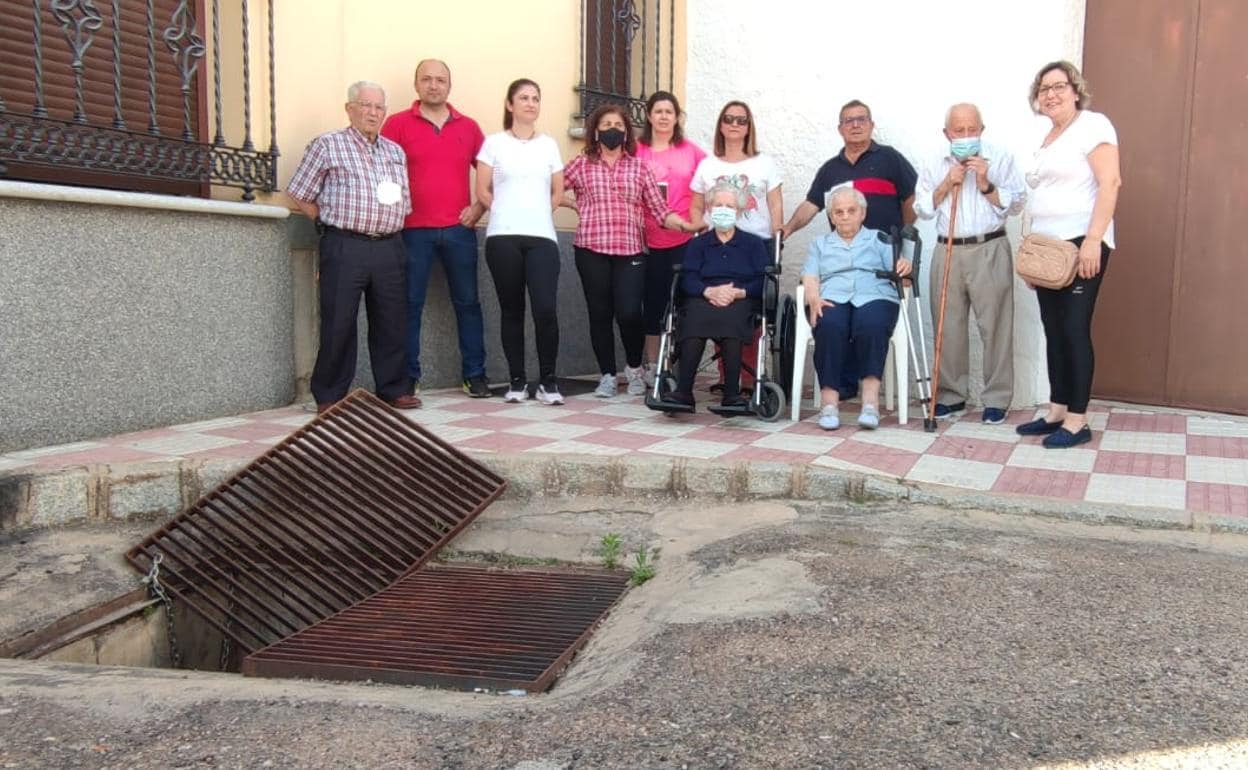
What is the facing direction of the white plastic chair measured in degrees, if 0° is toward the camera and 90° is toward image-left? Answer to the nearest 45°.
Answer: approximately 0°

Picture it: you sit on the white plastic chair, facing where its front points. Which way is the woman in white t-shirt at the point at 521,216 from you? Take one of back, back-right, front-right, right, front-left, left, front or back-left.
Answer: right

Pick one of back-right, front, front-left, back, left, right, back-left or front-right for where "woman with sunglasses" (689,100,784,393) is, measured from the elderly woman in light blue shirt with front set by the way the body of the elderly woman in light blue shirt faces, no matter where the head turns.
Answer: back-right

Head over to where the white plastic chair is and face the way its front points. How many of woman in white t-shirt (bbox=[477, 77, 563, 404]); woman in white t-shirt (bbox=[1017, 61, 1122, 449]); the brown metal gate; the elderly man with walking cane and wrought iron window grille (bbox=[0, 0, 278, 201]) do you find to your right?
2

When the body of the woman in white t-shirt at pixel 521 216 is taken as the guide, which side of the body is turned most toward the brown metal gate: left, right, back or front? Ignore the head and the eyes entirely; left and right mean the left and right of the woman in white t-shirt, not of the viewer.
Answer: left

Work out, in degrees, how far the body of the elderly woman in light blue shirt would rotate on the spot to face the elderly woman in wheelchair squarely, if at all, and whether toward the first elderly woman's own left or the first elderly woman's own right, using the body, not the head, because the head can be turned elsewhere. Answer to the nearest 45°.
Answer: approximately 90° to the first elderly woman's own right

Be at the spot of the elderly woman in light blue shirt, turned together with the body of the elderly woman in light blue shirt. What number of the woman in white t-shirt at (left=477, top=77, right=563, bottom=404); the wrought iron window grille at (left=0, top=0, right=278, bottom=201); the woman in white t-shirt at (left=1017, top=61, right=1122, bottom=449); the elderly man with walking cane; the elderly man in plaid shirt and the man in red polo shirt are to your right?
4

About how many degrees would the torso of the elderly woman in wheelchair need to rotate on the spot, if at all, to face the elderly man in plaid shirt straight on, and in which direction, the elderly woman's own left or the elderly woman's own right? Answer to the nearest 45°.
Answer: approximately 90° to the elderly woman's own right

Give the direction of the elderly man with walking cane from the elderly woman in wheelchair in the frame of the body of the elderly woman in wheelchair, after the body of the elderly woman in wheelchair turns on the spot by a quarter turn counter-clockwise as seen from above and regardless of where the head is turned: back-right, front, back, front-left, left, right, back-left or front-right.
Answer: front

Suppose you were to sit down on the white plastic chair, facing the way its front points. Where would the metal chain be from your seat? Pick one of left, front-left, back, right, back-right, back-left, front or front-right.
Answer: front-right

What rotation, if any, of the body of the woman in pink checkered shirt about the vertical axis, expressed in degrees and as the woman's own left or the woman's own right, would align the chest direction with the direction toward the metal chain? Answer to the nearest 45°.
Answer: approximately 45° to the woman's own right
